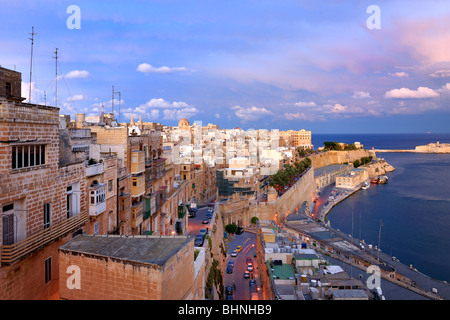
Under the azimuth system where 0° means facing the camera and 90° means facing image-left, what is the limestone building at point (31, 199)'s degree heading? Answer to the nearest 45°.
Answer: approximately 315°

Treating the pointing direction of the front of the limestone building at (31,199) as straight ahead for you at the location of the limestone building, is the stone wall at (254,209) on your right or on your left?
on your left

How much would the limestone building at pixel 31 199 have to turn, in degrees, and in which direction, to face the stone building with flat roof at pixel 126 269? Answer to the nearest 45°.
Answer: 0° — it already faces it
